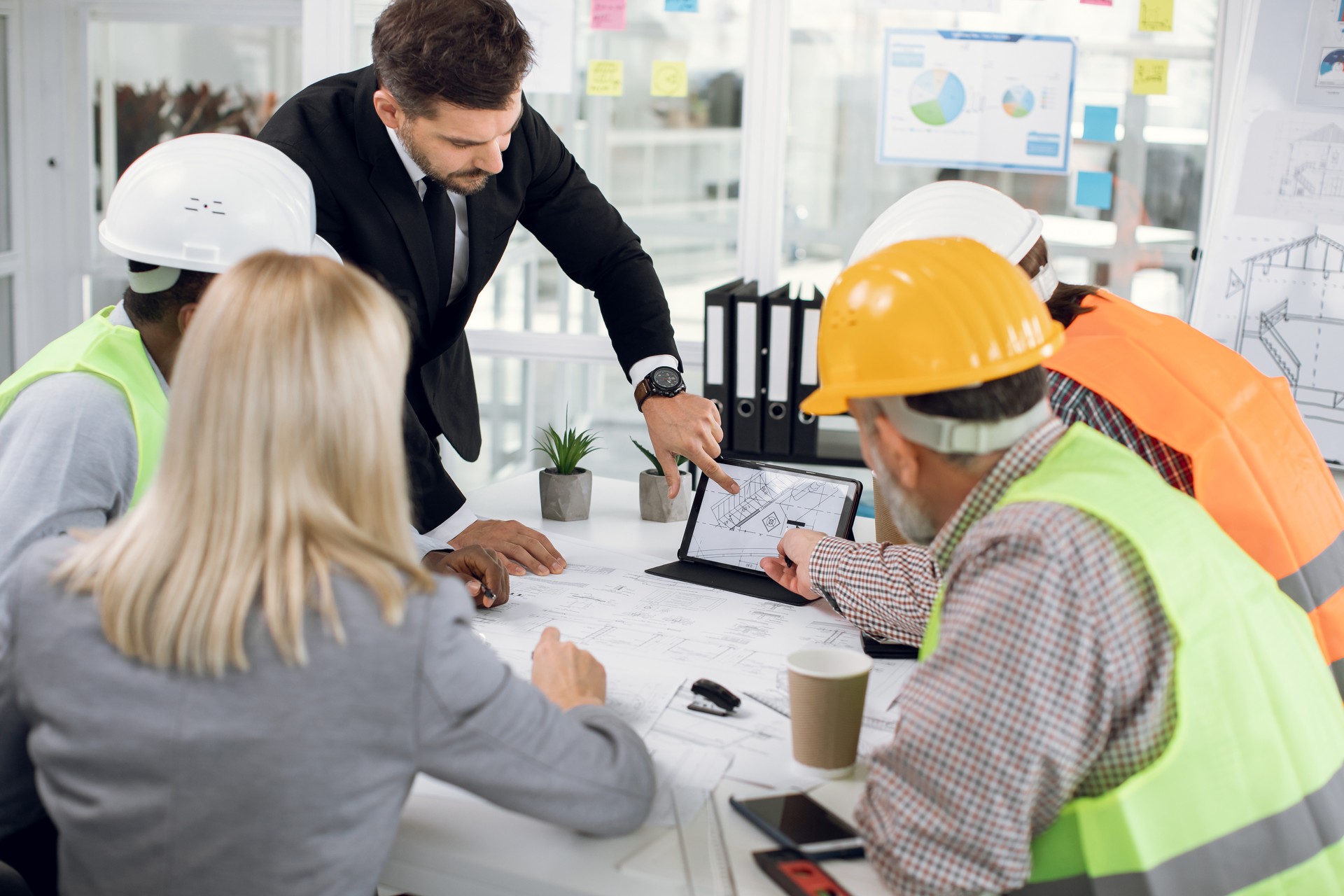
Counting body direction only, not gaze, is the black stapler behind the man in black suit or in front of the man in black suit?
in front

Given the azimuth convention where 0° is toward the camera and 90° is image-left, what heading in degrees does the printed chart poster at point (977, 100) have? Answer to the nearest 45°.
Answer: approximately 0°

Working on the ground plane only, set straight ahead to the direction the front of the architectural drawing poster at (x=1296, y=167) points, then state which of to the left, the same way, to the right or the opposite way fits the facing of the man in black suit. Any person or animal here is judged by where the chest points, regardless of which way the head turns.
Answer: to the left

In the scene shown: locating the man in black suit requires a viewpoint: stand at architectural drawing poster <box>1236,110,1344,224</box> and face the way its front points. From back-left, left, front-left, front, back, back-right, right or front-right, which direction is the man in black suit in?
front-right

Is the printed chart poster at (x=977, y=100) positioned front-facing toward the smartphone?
yes

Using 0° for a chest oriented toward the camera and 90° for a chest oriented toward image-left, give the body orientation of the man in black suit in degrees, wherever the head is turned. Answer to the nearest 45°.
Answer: approximately 315°
